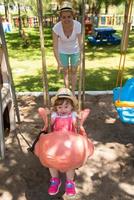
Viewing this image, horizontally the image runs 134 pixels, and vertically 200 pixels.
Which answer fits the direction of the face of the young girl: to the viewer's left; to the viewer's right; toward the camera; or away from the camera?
toward the camera

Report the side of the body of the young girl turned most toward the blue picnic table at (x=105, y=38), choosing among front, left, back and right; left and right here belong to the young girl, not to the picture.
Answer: back

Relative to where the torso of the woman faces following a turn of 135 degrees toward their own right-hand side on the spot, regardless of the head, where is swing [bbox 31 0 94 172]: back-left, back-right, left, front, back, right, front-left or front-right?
back-left

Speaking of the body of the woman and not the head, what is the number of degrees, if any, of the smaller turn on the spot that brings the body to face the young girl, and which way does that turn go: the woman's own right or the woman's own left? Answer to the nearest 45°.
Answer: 0° — they already face them

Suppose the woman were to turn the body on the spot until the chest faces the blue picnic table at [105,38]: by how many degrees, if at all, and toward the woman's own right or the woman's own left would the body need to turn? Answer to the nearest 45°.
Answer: approximately 180°

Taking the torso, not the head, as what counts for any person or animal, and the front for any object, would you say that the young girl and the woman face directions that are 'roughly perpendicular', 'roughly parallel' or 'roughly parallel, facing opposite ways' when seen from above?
roughly parallel

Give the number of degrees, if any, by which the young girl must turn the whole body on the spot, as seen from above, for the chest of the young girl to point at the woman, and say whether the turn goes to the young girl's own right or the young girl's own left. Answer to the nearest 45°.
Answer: approximately 180°

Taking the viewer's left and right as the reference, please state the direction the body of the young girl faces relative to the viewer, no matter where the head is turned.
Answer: facing the viewer

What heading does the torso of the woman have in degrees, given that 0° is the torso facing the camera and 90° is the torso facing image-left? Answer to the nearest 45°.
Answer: approximately 0°

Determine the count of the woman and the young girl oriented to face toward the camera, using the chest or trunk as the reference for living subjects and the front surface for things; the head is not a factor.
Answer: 2
